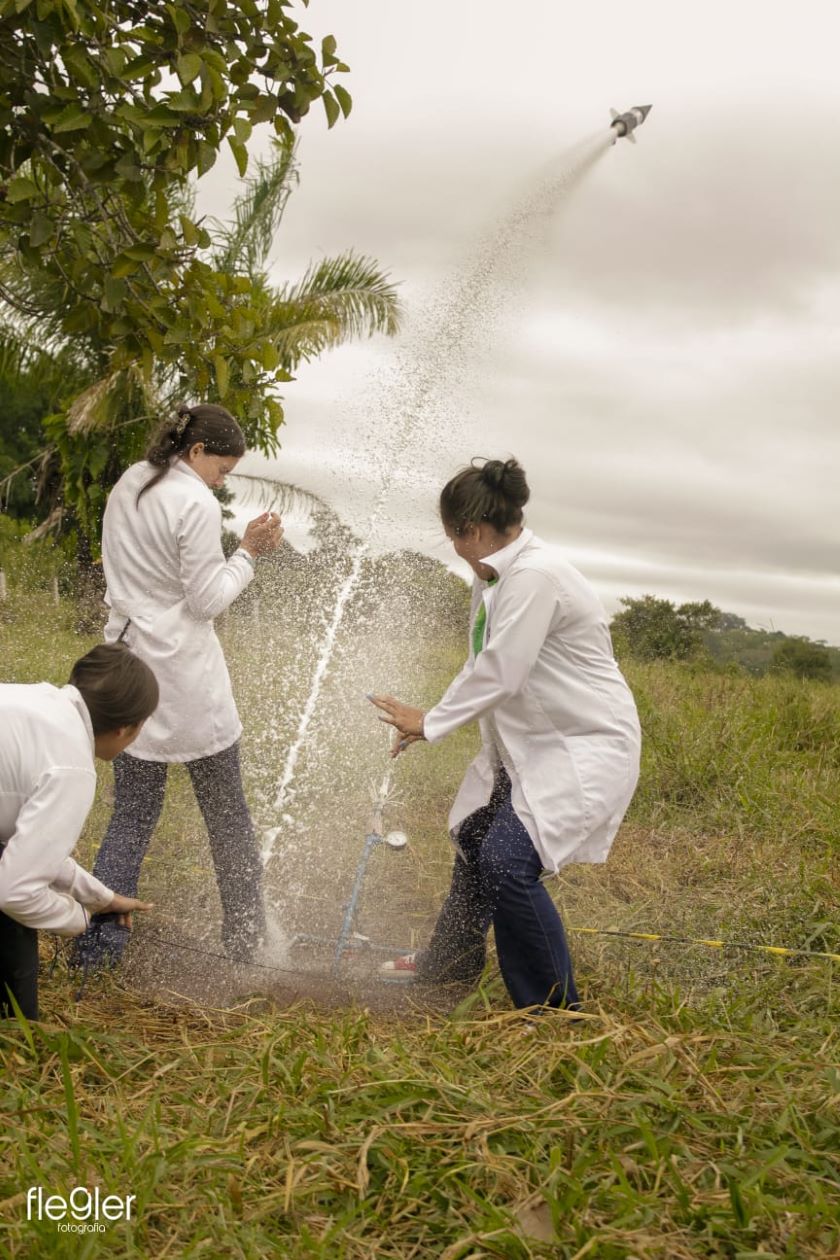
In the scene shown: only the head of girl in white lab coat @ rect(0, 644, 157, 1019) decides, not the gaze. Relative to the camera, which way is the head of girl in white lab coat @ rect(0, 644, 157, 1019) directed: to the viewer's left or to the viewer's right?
to the viewer's right

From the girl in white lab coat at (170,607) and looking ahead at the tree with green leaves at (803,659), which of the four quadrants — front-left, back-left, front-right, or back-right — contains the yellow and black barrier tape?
front-right

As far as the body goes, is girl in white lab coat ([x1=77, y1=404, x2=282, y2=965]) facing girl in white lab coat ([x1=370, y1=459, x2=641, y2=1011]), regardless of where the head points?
no

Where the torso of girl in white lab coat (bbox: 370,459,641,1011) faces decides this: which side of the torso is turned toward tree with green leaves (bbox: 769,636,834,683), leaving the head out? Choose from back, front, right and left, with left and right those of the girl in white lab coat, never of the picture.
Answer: right

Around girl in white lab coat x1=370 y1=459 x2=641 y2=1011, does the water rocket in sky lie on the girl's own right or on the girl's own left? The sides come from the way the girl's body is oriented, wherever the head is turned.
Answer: on the girl's own right

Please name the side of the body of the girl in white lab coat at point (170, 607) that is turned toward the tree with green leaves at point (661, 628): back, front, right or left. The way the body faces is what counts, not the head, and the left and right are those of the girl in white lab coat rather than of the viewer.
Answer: front

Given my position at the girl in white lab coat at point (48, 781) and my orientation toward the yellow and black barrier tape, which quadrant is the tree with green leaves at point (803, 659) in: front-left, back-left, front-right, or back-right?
front-left

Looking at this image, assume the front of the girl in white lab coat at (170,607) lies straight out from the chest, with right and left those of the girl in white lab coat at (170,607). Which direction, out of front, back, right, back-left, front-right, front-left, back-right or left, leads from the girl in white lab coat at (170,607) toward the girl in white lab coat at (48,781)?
back-right

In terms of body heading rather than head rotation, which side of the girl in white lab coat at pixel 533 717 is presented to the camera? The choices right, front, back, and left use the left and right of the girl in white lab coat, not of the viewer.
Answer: left

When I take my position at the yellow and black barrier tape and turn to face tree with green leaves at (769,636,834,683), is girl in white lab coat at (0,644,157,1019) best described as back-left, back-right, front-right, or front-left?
back-left

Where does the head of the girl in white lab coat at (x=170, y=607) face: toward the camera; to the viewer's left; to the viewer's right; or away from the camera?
to the viewer's right

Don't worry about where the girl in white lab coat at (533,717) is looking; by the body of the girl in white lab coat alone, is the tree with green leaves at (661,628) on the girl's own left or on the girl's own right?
on the girl's own right

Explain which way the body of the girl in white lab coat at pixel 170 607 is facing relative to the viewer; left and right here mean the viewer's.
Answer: facing away from the viewer and to the right of the viewer

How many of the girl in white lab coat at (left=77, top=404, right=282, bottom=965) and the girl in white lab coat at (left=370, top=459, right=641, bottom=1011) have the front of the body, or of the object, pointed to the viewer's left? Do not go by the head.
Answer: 1
